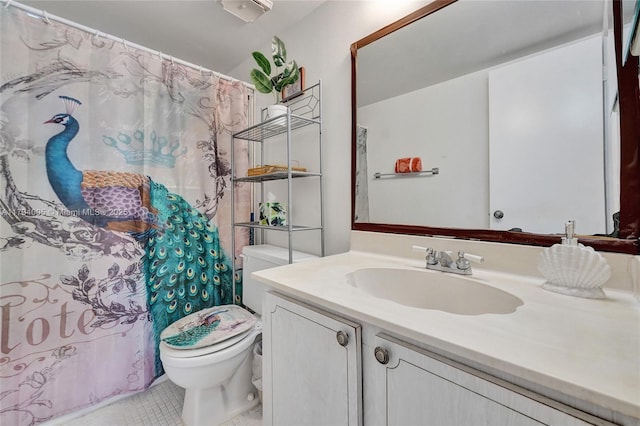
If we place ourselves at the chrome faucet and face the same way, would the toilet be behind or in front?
in front

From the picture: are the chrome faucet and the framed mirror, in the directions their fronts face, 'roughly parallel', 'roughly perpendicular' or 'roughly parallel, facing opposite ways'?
roughly parallel

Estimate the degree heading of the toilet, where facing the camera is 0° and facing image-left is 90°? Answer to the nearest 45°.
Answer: approximately 45°

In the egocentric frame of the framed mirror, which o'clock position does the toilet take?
The toilet is roughly at 1 o'clock from the framed mirror.

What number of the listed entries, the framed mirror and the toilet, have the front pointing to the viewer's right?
0

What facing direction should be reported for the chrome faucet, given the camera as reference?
facing the viewer and to the left of the viewer

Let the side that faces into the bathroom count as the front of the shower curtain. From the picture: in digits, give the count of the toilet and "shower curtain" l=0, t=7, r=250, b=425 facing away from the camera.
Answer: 0

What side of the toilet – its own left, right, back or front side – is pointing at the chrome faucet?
left

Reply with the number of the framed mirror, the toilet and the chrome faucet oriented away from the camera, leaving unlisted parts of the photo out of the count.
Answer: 0
